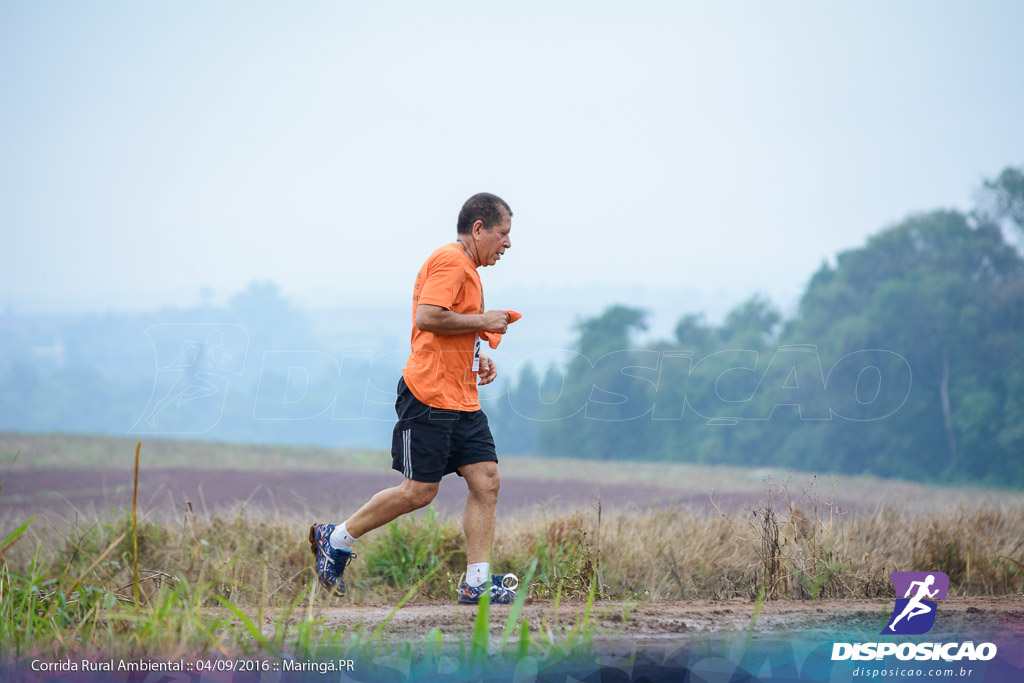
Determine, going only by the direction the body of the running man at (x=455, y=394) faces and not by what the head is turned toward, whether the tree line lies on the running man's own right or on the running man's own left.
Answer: on the running man's own left

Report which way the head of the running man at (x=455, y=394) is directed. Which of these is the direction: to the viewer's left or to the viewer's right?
to the viewer's right

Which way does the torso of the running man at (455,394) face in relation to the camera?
to the viewer's right
